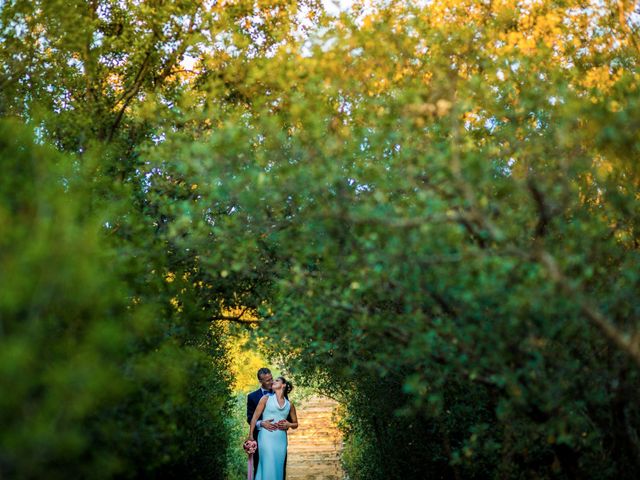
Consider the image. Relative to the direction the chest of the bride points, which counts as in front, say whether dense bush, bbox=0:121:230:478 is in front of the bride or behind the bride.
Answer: in front

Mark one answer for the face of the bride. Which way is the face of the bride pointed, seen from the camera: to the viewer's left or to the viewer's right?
to the viewer's left

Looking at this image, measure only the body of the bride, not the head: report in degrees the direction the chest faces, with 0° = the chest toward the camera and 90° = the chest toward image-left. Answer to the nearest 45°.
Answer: approximately 0°

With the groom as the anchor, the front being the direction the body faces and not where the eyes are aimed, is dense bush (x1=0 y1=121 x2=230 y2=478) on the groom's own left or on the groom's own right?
on the groom's own right
